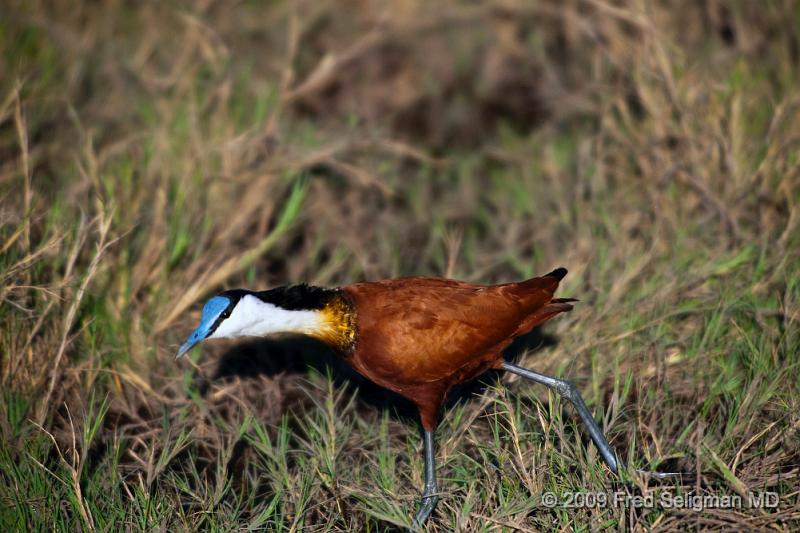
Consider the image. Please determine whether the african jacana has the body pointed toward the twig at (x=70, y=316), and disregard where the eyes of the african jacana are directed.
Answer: yes

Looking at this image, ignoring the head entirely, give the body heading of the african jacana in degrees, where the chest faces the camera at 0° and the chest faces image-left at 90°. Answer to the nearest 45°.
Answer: approximately 90°
